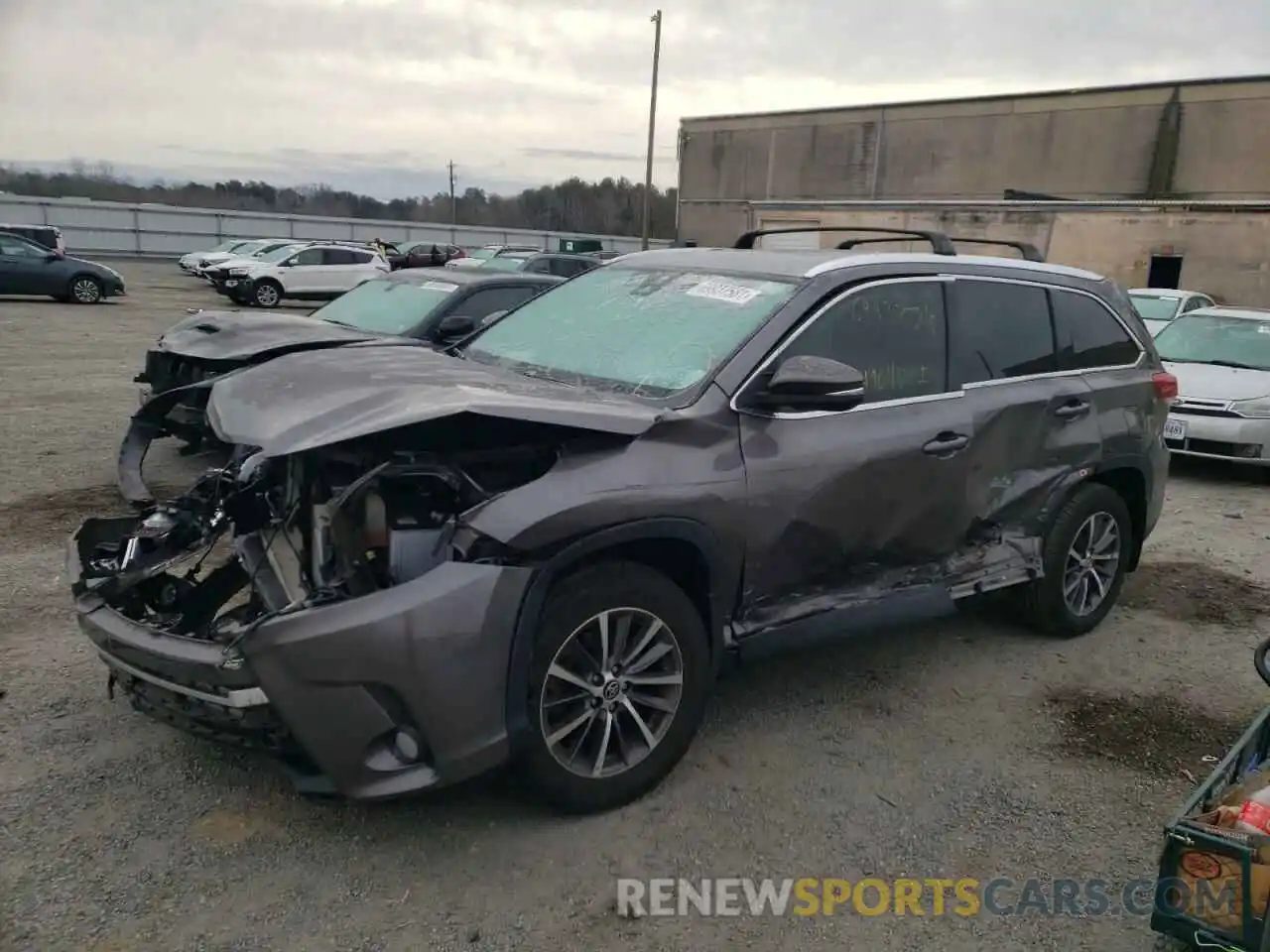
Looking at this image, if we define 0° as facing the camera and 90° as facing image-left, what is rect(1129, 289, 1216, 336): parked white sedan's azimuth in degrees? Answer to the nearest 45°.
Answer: approximately 45°

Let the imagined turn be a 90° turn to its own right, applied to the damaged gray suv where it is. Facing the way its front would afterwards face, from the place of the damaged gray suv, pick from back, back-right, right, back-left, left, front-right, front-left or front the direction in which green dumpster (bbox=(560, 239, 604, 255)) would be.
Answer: front-right

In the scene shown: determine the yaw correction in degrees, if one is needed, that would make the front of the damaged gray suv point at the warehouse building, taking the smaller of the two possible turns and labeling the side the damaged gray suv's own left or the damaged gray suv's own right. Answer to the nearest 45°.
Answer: approximately 180°

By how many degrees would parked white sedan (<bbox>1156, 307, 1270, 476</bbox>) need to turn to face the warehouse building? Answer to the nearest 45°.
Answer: approximately 135° to its right

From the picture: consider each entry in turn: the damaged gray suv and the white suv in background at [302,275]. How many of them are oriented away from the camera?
0

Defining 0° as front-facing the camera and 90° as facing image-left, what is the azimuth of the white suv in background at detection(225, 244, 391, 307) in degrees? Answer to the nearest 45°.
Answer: approximately 45°

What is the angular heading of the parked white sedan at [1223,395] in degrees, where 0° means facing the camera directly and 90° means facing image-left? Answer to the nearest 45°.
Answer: approximately 45°

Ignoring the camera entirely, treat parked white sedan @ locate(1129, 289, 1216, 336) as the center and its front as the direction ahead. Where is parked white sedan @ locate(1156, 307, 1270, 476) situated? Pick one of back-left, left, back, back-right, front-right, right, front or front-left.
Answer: front-left

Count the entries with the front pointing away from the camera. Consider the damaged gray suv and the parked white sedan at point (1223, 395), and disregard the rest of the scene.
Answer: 0

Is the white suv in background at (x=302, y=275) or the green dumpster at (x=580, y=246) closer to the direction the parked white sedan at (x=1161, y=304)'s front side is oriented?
the white suv in background

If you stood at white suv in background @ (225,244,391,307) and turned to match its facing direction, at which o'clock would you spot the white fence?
The white fence is roughly at 4 o'clock from the white suv in background.

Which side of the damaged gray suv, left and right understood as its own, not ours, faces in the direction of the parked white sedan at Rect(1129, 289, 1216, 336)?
back

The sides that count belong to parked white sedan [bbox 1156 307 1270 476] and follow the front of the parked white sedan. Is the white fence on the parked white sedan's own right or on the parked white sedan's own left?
on the parked white sedan's own right

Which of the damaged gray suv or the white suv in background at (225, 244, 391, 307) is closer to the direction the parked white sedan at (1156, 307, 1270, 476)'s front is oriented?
the damaged gray suv
